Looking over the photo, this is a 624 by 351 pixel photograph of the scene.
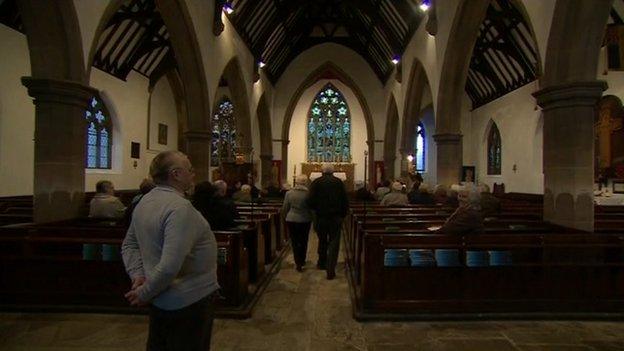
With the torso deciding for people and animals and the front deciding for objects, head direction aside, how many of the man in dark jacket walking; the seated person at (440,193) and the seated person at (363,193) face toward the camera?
0

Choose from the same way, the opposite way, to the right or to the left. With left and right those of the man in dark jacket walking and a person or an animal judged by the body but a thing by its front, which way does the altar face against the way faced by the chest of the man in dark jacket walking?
the opposite way

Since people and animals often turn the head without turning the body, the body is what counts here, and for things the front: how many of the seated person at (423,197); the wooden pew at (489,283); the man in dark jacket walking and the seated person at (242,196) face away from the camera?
4

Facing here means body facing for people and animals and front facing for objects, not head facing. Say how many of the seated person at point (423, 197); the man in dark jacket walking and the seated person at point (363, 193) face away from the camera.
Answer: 3

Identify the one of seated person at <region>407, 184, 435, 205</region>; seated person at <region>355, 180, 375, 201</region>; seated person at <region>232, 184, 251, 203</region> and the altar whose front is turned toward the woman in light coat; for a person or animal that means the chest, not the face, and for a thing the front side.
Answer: the altar

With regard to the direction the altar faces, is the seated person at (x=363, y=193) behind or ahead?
ahead

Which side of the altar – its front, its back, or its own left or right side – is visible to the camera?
front

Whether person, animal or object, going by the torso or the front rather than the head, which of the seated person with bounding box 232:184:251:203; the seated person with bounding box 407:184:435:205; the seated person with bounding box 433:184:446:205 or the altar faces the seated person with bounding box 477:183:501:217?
the altar

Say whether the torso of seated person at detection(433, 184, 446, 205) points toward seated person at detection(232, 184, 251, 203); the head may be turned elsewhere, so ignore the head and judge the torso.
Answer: no

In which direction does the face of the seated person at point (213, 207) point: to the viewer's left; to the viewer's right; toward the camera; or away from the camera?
away from the camera

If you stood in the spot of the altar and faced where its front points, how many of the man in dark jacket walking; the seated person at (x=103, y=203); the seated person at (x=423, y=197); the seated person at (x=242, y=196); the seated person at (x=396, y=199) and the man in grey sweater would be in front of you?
6

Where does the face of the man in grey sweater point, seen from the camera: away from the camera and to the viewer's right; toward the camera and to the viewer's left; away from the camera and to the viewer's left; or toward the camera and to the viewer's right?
away from the camera and to the viewer's right

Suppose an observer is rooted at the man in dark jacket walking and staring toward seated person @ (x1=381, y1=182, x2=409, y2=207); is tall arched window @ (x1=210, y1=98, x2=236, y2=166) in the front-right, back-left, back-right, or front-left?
front-left

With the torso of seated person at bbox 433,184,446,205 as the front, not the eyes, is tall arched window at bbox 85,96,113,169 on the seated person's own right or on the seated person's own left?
on the seated person's own left

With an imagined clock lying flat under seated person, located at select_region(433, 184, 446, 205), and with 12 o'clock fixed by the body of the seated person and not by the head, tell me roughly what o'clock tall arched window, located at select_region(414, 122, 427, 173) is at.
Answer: The tall arched window is roughly at 12 o'clock from the seated person.

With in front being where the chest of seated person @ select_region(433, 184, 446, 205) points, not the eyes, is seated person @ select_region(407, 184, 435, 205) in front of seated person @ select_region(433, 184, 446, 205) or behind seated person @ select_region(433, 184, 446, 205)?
behind

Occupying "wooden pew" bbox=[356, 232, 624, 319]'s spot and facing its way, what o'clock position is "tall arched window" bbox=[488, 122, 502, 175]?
The tall arched window is roughly at 12 o'clock from the wooden pew.

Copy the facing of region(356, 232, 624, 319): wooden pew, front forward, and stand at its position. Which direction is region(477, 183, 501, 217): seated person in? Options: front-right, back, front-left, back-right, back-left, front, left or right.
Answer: front

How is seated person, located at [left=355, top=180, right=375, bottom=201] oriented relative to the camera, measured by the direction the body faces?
away from the camera

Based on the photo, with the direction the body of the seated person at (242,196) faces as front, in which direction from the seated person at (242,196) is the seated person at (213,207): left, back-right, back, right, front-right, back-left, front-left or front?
back

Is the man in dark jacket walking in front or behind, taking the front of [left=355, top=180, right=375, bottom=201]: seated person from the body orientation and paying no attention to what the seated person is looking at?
behind

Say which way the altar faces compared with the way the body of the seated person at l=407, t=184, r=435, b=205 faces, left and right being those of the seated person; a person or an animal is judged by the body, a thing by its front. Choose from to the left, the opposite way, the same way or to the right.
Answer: the opposite way

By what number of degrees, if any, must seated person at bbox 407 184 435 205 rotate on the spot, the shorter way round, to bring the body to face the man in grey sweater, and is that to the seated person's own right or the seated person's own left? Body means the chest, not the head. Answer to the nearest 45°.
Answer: approximately 180°

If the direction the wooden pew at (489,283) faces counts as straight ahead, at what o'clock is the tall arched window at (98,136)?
The tall arched window is roughly at 10 o'clock from the wooden pew.

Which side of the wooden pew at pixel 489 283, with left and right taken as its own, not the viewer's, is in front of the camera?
back
